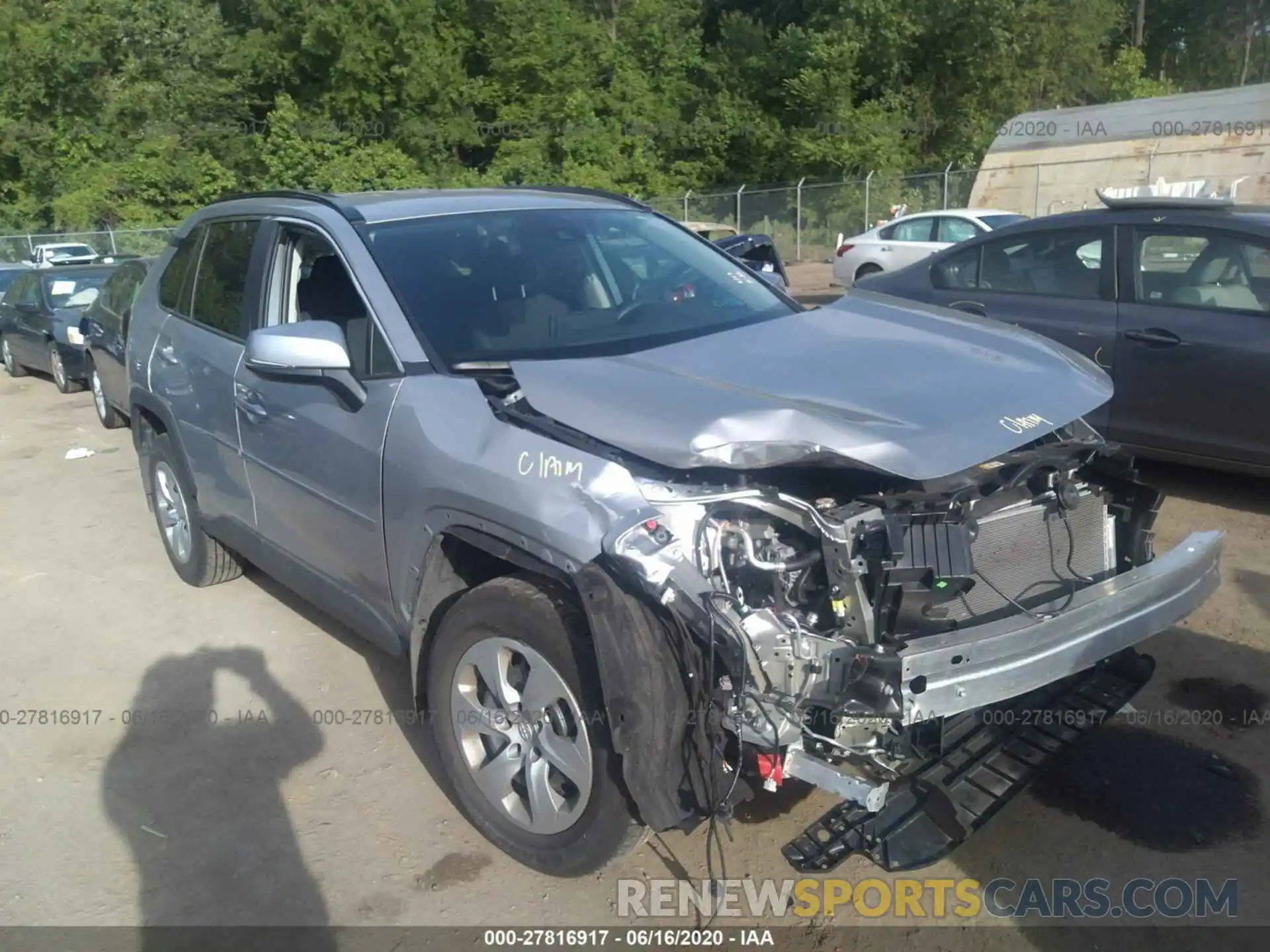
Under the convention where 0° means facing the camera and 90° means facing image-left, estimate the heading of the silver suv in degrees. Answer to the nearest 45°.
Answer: approximately 315°

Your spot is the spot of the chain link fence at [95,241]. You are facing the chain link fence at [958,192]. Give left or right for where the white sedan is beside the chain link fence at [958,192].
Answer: right

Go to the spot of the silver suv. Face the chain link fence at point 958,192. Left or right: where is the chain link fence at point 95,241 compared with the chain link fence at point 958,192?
left

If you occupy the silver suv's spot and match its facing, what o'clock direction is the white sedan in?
The white sedan is roughly at 8 o'clock from the silver suv.

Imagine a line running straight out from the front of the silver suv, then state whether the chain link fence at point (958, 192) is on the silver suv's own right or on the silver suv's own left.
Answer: on the silver suv's own left

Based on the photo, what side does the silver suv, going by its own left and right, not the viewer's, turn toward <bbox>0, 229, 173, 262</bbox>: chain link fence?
back
